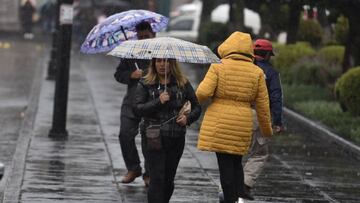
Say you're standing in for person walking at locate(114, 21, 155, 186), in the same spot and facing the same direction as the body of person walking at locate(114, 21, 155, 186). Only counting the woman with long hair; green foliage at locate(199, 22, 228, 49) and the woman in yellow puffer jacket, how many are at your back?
1

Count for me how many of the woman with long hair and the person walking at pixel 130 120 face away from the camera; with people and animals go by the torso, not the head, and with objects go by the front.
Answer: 0

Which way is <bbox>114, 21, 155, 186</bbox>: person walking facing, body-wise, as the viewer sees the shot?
toward the camera

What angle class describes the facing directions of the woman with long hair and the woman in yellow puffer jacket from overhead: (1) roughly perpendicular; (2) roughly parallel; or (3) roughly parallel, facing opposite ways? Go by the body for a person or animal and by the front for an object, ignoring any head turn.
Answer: roughly parallel, facing opposite ways

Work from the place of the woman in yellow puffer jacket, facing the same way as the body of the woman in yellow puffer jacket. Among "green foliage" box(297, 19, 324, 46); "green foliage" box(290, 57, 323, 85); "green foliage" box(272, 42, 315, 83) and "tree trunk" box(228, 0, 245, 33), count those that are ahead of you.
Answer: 4

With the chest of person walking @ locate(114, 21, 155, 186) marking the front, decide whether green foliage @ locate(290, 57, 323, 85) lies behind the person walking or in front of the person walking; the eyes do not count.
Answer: behind

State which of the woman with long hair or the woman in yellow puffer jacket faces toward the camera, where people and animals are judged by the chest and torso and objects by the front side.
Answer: the woman with long hair

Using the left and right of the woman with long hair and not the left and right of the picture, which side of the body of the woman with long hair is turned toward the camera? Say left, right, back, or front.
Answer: front

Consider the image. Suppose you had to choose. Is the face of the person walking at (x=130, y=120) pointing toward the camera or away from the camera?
toward the camera

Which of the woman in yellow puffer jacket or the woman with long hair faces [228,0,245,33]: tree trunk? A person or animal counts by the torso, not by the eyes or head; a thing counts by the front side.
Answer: the woman in yellow puffer jacket

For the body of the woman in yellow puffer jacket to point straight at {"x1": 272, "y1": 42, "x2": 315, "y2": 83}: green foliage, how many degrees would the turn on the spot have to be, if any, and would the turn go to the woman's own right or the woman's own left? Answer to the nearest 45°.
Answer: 0° — they already face it

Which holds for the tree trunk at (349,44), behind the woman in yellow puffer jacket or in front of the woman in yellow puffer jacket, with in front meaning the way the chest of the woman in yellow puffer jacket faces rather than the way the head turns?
in front

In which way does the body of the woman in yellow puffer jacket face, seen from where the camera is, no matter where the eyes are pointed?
away from the camera

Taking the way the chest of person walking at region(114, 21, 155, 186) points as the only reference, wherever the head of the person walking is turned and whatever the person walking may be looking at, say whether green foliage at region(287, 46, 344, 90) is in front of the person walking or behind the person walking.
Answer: behind

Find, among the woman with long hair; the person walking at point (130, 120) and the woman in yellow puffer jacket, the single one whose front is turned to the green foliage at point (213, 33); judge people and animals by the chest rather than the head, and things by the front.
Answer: the woman in yellow puffer jacket

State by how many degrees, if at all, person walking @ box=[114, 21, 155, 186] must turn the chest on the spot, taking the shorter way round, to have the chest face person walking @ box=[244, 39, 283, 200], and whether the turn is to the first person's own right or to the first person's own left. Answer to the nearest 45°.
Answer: approximately 90° to the first person's own left

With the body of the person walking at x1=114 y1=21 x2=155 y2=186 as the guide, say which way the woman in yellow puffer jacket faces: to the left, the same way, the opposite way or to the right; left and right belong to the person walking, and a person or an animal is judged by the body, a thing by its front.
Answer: the opposite way

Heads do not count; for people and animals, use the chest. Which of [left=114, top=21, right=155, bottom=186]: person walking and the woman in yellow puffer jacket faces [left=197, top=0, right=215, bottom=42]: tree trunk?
the woman in yellow puffer jacket

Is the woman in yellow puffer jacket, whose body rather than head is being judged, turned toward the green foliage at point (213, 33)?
yes
